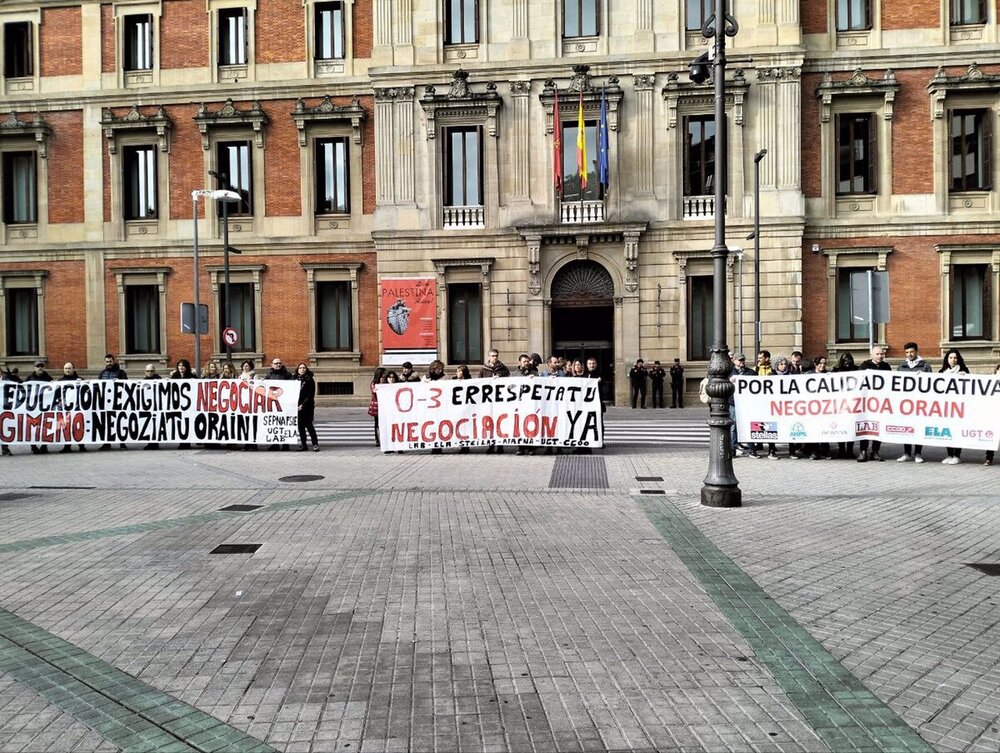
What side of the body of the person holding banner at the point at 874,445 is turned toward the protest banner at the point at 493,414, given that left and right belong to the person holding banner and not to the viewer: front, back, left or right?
right

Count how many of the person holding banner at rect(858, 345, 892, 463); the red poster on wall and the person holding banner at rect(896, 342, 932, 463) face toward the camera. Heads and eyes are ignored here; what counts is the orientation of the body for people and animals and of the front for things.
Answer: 3

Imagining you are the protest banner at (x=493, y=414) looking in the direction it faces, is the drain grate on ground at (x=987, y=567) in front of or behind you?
in front

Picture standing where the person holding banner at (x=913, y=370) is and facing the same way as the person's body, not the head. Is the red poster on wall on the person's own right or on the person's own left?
on the person's own right

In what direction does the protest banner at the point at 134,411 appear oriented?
toward the camera

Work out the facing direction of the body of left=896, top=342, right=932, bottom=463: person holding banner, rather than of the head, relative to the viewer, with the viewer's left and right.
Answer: facing the viewer

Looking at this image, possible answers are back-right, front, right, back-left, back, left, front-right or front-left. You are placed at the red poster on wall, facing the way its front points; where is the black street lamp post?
front

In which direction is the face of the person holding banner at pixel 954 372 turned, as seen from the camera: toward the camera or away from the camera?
toward the camera

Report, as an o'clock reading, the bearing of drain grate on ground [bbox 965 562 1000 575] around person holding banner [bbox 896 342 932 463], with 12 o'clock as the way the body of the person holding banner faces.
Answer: The drain grate on ground is roughly at 12 o'clock from the person holding banner.

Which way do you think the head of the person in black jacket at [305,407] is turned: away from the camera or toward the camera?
toward the camera

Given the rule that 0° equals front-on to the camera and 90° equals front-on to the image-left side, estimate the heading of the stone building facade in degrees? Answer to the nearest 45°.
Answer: approximately 0°

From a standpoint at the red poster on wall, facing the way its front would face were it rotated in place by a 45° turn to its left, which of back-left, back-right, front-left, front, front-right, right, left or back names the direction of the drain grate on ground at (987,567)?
front-right

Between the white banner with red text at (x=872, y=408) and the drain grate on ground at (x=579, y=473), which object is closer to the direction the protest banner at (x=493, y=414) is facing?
the drain grate on ground
